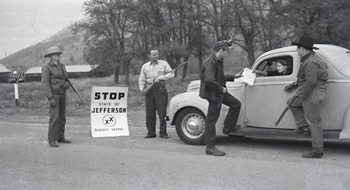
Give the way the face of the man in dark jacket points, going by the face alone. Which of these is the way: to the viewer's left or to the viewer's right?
to the viewer's right

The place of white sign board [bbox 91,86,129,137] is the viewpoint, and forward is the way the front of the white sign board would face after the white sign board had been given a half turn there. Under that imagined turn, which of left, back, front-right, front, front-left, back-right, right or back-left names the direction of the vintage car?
back-right

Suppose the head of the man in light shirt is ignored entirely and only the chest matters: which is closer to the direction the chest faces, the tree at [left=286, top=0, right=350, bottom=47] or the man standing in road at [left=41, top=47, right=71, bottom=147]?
the man standing in road

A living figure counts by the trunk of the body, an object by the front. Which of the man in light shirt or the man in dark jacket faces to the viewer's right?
the man in dark jacket

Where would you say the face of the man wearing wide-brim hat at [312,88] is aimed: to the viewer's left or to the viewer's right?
to the viewer's left

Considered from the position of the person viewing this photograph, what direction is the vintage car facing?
facing to the left of the viewer

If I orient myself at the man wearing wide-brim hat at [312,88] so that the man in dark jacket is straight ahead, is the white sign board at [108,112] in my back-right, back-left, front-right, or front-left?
front-right

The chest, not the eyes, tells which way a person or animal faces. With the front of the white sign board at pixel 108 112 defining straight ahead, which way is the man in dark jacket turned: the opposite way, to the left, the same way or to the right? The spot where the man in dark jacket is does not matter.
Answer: to the left

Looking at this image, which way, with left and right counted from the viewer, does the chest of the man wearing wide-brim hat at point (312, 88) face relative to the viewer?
facing to the left of the viewer

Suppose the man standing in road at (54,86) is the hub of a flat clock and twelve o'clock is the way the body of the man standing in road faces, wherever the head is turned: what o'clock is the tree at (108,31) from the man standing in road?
The tree is roughly at 8 o'clock from the man standing in road.

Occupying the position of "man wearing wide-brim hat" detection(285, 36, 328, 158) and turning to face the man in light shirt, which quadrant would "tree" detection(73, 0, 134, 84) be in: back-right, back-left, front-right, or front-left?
front-right

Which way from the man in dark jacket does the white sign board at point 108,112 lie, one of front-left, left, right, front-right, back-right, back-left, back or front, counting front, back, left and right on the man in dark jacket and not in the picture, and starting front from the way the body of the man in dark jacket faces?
back-left

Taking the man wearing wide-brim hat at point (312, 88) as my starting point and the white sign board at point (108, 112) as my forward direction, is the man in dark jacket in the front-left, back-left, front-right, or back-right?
front-left

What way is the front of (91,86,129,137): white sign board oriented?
toward the camera

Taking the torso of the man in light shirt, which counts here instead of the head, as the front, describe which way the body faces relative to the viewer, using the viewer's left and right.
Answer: facing the viewer

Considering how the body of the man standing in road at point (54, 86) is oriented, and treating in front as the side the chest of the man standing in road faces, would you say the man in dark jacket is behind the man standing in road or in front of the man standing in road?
in front

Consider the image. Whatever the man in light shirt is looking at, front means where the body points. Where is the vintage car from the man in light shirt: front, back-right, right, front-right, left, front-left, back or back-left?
front-left

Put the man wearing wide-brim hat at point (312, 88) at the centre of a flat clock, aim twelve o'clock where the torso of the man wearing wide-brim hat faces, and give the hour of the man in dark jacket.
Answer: The man in dark jacket is roughly at 12 o'clock from the man wearing wide-brim hat.
